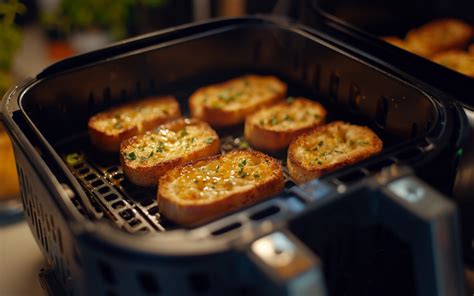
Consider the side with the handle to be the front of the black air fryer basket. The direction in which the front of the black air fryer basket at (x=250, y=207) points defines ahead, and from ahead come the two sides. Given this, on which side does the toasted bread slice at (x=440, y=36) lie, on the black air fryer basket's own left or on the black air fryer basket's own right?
on the black air fryer basket's own left

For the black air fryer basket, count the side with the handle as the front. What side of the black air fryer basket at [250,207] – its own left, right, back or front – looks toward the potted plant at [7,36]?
back

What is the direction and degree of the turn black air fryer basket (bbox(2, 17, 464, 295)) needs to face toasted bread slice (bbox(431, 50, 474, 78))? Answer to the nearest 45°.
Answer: approximately 90° to its left

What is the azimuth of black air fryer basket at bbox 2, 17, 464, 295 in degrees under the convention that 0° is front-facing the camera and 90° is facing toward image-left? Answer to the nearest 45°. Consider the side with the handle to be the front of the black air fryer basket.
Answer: approximately 315°

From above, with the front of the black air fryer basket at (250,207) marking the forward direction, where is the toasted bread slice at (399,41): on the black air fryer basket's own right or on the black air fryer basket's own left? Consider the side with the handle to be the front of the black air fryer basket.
on the black air fryer basket's own left
